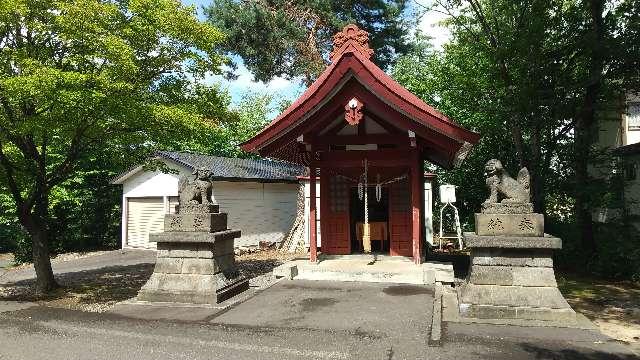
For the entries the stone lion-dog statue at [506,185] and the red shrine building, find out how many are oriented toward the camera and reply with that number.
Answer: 1

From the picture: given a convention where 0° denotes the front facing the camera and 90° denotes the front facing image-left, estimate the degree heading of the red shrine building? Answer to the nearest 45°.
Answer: approximately 0°

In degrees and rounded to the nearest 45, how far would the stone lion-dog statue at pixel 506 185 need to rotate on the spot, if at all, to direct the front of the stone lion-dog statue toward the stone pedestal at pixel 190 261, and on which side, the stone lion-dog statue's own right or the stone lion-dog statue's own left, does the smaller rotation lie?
0° — it already faces it

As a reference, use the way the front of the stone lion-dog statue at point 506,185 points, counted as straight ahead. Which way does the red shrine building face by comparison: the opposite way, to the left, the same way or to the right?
to the left

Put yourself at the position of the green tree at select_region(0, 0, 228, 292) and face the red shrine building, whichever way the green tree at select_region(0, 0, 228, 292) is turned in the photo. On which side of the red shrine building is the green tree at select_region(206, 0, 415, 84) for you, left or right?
left

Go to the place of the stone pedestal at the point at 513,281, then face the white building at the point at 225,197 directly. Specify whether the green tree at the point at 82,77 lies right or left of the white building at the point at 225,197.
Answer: left

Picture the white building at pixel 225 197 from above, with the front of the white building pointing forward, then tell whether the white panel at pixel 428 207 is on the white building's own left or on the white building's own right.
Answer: on the white building's own left

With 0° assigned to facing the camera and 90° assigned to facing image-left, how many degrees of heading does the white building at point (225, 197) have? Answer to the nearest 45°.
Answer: approximately 45°

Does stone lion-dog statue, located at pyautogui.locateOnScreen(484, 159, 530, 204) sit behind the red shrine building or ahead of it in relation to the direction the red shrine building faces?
ahead

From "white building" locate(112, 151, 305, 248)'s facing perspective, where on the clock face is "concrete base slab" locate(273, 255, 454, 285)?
The concrete base slab is roughly at 10 o'clock from the white building.

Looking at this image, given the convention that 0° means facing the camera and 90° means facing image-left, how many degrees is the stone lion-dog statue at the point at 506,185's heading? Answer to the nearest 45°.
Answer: approximately 90°

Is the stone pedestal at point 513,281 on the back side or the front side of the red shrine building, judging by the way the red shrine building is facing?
on the front side

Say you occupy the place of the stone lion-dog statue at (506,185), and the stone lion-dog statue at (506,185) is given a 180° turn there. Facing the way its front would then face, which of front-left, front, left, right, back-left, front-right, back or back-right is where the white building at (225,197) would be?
back-left
